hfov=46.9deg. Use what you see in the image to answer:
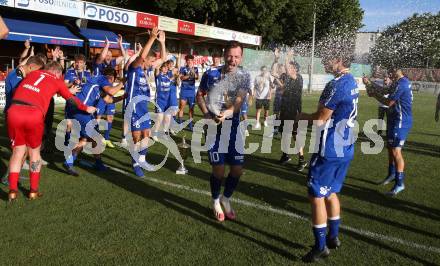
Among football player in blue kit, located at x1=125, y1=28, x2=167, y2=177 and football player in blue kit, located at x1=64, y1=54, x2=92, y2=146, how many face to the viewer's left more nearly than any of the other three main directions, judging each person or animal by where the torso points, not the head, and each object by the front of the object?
0

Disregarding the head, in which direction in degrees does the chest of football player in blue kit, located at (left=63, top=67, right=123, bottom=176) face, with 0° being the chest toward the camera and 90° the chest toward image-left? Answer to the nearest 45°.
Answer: approximately 270°

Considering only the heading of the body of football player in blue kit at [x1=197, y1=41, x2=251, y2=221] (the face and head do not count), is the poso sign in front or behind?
behind

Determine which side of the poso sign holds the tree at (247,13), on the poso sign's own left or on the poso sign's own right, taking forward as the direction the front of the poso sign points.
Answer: on the poso sign's own left

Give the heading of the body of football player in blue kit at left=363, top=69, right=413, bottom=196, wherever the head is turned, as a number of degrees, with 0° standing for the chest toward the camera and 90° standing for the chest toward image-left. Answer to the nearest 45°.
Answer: approximately 90°

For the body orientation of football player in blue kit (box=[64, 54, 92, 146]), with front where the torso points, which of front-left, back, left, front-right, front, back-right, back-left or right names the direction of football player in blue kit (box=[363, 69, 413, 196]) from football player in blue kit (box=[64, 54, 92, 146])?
front-left

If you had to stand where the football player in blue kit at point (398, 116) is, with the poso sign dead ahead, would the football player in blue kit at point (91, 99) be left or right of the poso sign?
left

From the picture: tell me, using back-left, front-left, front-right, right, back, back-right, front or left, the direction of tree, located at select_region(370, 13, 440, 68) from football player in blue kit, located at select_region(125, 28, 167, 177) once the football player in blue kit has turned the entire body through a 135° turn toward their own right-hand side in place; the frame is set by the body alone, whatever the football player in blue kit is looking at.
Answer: back-right

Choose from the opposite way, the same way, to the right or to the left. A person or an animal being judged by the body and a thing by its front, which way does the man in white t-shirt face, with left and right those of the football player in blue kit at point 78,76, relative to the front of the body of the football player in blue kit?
the same way

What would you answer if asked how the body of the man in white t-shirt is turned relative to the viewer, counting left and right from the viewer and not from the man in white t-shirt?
facing the viewer

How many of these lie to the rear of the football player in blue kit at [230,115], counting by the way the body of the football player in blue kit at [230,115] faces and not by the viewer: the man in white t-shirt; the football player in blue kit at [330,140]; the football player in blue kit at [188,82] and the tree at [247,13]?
3

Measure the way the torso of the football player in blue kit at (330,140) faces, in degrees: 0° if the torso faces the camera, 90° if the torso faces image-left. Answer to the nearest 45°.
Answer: approximately 90°

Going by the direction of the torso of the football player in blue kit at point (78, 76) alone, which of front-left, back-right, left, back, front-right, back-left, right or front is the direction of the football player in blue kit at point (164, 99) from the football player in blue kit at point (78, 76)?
back-left

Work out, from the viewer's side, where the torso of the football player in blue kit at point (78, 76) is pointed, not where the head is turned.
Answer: toward the camera
